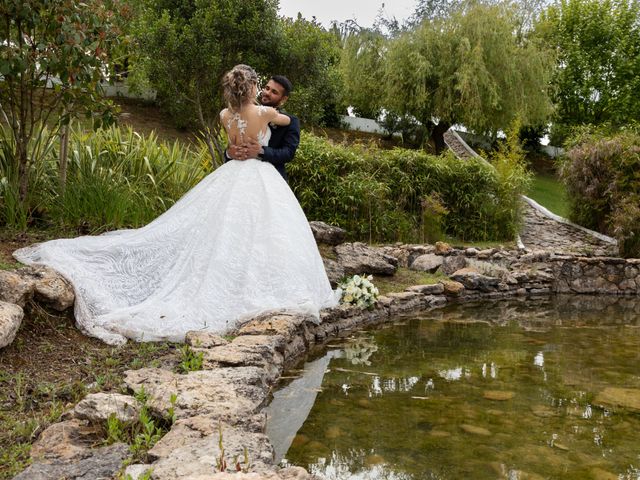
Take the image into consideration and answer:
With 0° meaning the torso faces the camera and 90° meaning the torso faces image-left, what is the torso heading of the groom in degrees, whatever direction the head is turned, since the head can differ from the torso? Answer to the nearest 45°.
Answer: approximately 45°

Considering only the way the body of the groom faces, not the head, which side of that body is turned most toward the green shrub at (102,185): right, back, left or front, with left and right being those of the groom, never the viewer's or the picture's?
right

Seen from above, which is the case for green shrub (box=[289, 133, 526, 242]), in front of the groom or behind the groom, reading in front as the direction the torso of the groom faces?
behind

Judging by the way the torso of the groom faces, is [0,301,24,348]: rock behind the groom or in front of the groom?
in front

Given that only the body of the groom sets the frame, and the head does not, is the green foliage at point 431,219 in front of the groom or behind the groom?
behind

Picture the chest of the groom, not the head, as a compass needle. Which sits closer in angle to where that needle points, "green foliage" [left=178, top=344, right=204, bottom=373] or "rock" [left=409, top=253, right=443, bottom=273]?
the green foliage

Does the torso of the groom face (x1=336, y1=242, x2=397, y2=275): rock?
no

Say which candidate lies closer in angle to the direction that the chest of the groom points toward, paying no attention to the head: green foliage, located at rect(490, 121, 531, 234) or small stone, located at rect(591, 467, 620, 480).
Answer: the small stone

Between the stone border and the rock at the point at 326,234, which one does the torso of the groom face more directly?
the stone border

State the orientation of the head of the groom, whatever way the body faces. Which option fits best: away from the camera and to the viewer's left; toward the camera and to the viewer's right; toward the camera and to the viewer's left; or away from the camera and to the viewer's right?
toward the camera and to the viewer's left

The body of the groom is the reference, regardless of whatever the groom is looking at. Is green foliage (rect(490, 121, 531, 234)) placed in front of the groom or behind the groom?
behind

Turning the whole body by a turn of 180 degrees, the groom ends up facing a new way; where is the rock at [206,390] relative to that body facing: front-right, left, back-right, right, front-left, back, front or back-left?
back-right
